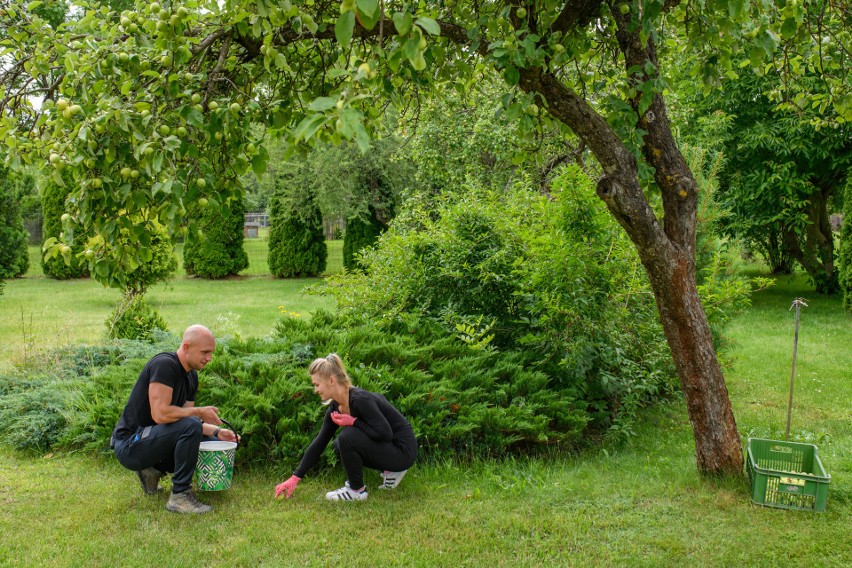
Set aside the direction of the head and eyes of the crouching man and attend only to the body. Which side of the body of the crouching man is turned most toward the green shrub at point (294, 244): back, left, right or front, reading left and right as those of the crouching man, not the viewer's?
left

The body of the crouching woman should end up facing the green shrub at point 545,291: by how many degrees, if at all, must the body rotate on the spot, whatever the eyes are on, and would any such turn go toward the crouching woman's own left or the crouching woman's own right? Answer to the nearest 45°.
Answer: approximately 135° to the crouching woman's own right

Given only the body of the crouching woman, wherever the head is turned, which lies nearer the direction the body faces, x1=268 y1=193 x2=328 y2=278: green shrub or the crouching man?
the crouching man

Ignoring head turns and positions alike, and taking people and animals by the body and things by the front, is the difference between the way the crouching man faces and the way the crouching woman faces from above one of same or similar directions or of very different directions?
very different directions

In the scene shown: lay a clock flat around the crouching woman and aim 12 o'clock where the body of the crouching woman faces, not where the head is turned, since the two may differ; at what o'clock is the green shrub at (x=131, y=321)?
The green shrub is roughly at 2 o'clock from the crouching woman.

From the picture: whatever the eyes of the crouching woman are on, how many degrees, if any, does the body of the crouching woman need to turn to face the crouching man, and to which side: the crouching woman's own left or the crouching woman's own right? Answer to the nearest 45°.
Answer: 0° — they already face them

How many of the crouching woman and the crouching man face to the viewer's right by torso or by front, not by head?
1

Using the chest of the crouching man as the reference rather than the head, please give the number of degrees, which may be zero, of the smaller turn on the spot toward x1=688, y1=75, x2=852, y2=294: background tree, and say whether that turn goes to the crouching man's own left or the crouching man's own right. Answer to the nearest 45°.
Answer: approximately 45° to the crouching man's own left

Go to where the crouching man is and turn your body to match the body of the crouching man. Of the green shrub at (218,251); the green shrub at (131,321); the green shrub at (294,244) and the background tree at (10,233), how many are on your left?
4

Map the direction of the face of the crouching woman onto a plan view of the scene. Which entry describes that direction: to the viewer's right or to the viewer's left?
to the viewer's left

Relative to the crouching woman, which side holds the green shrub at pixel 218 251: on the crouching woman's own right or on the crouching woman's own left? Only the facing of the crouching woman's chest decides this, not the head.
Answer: on the crouching woman's own right

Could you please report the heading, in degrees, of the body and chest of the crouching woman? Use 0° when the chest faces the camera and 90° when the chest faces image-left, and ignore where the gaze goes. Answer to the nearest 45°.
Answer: approximately 90°

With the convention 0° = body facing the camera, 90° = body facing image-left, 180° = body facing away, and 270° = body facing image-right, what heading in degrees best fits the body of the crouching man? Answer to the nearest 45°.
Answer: approximately 270°

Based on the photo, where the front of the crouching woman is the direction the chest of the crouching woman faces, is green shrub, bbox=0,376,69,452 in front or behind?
in front

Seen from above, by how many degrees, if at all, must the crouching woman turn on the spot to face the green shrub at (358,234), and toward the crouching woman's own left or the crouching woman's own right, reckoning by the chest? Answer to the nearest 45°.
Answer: approximately 90° to the crouching woman's own right

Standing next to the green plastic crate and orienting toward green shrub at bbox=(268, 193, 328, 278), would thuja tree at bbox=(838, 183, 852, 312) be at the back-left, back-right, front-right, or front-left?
front-right
